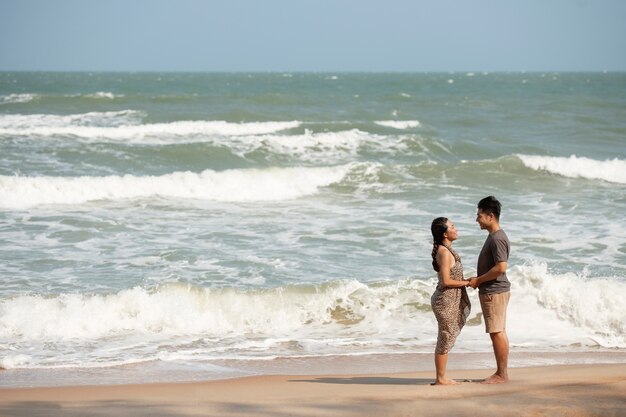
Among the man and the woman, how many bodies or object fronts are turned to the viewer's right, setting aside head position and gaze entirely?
1

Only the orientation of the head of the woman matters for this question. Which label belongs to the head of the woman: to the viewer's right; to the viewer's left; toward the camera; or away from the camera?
to the viewer's right

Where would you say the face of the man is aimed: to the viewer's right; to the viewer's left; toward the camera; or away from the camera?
to the viewer's left

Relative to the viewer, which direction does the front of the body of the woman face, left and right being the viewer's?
facing to the right of the viewer

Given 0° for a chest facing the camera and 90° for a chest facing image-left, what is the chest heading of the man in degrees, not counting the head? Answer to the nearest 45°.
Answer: approximately 90°

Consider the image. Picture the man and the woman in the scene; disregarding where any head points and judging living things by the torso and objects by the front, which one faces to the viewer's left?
the man

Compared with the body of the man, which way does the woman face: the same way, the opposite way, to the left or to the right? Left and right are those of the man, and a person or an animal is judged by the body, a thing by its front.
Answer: the opposite way
